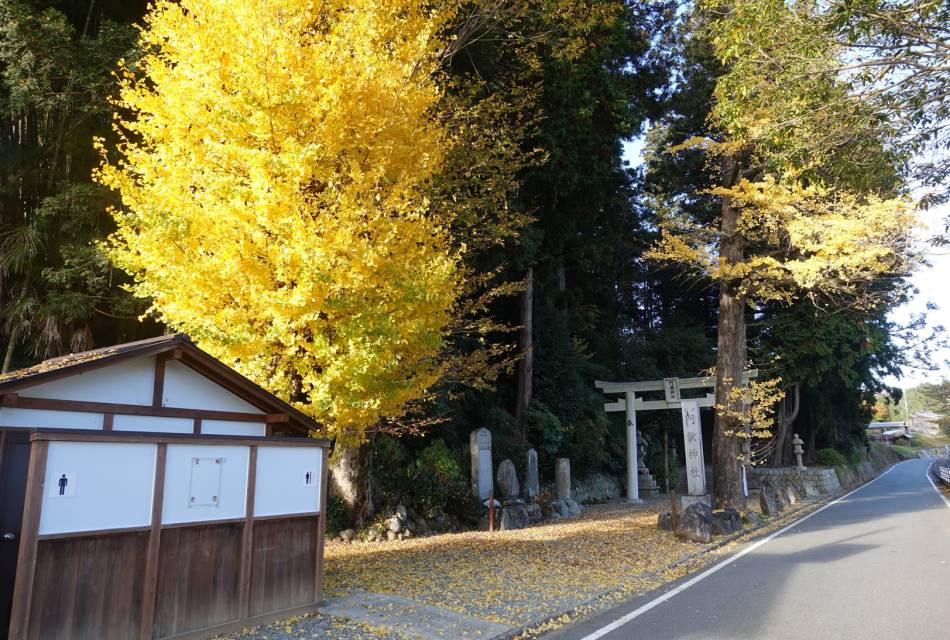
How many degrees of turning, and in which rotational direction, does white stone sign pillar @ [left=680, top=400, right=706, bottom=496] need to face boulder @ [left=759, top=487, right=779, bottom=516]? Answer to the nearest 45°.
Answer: approximately 45° to its left

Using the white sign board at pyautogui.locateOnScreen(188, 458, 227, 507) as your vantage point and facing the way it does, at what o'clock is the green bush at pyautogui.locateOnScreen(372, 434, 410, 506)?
The green bush is roughly at 7 o'clock from the white sign board.

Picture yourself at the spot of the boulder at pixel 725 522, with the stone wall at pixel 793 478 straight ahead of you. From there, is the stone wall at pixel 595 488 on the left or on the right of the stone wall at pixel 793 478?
left

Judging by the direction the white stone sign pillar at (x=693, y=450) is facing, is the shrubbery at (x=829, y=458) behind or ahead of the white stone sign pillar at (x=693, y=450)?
behind

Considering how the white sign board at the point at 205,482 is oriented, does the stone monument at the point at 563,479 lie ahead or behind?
behind

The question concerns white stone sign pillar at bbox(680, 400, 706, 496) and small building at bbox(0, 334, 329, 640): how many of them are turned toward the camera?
2

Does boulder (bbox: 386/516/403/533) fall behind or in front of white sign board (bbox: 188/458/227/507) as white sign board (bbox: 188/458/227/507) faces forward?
behind

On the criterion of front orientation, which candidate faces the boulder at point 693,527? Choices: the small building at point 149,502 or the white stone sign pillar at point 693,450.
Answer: the white stone sign pillar

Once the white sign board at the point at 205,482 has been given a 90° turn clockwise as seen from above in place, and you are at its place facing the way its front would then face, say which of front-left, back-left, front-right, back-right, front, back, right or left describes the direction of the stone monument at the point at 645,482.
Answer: back-right

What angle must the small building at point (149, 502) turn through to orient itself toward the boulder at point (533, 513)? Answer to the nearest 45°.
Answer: approximately 135° to its left

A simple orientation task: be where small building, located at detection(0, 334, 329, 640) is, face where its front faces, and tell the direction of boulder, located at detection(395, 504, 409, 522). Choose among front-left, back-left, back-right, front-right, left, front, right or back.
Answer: back-left

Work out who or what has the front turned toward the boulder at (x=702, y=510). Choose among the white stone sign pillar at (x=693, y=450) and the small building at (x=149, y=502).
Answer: the white stone sign pillar

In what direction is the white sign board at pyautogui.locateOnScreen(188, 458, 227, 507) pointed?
toward the camera

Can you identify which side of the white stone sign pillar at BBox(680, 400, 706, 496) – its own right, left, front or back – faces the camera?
front
